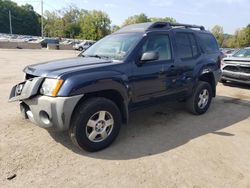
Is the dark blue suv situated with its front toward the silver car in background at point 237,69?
no

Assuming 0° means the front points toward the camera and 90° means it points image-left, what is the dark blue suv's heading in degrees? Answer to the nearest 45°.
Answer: approximately 45°
